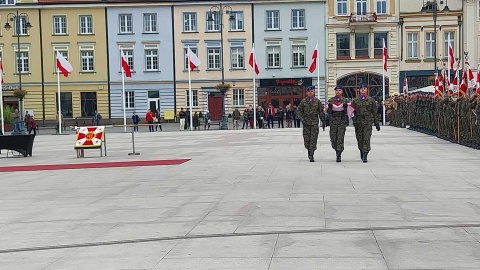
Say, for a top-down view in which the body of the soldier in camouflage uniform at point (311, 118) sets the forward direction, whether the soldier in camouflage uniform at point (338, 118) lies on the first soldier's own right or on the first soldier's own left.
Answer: on the first soldier's own left

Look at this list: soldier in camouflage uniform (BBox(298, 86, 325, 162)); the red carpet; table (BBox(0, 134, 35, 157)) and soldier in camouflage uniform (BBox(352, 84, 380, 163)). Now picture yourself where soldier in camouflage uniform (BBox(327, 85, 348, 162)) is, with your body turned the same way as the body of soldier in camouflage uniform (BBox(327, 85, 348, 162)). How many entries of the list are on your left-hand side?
1

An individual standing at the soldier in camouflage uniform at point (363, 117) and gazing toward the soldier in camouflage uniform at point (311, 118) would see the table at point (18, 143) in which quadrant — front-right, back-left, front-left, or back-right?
front-right

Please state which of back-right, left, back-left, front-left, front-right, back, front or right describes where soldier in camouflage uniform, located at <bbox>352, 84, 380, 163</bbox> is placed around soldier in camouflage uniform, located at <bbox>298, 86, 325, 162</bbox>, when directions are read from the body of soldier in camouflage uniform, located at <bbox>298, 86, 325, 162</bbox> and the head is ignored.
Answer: left

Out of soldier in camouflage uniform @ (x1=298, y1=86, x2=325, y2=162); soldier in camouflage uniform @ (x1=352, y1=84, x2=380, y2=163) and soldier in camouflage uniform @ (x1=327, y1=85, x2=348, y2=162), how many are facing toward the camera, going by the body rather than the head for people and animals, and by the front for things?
3

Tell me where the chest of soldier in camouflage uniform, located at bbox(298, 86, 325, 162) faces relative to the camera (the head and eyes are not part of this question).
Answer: toward the camera

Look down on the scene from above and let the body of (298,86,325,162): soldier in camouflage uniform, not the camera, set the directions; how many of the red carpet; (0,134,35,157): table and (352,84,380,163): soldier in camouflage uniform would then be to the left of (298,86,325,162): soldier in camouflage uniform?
1

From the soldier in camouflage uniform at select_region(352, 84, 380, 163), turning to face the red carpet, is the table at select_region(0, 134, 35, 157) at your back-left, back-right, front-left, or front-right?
front-right

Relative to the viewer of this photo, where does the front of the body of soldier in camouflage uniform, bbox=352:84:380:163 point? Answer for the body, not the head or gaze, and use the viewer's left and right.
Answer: facing the viewer

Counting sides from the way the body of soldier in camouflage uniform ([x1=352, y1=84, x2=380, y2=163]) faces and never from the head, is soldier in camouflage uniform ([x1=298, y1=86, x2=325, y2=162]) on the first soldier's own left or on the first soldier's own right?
on the first soldier's own right

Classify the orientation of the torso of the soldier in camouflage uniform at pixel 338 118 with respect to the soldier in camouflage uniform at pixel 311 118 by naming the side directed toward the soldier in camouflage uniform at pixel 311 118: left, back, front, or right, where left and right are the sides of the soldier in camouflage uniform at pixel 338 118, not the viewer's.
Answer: right
